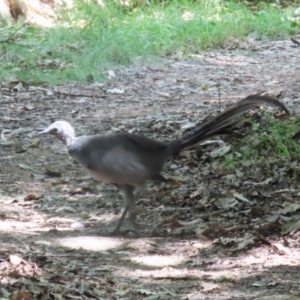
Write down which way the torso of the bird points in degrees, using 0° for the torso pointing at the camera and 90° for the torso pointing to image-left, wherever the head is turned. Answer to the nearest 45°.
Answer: approximately 90°
